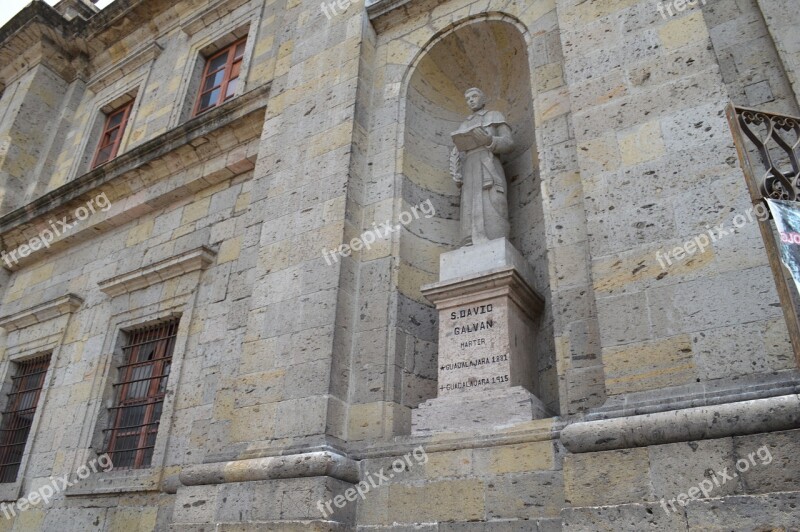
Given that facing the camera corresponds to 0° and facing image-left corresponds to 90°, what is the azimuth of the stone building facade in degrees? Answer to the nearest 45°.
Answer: approximately 45°

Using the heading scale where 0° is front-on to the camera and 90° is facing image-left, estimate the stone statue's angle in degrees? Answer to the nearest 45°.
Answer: approximately 45°

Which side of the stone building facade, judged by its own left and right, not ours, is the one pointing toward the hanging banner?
left
